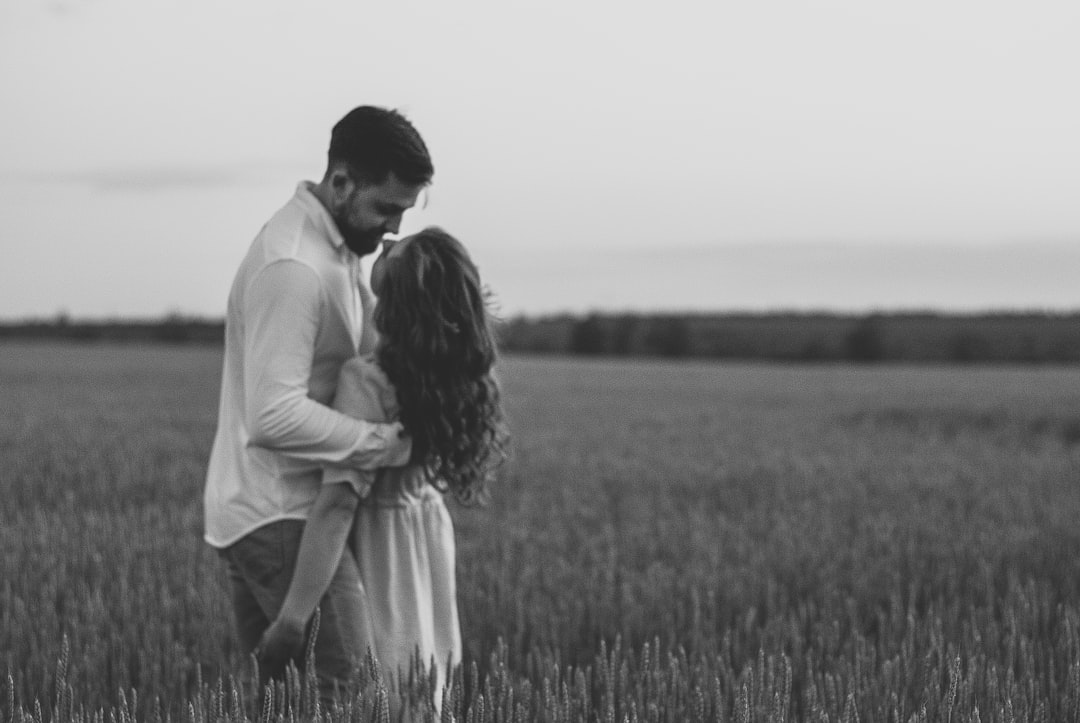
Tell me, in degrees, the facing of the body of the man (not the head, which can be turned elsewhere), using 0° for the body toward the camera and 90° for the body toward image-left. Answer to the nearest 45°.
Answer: approximately 270°
